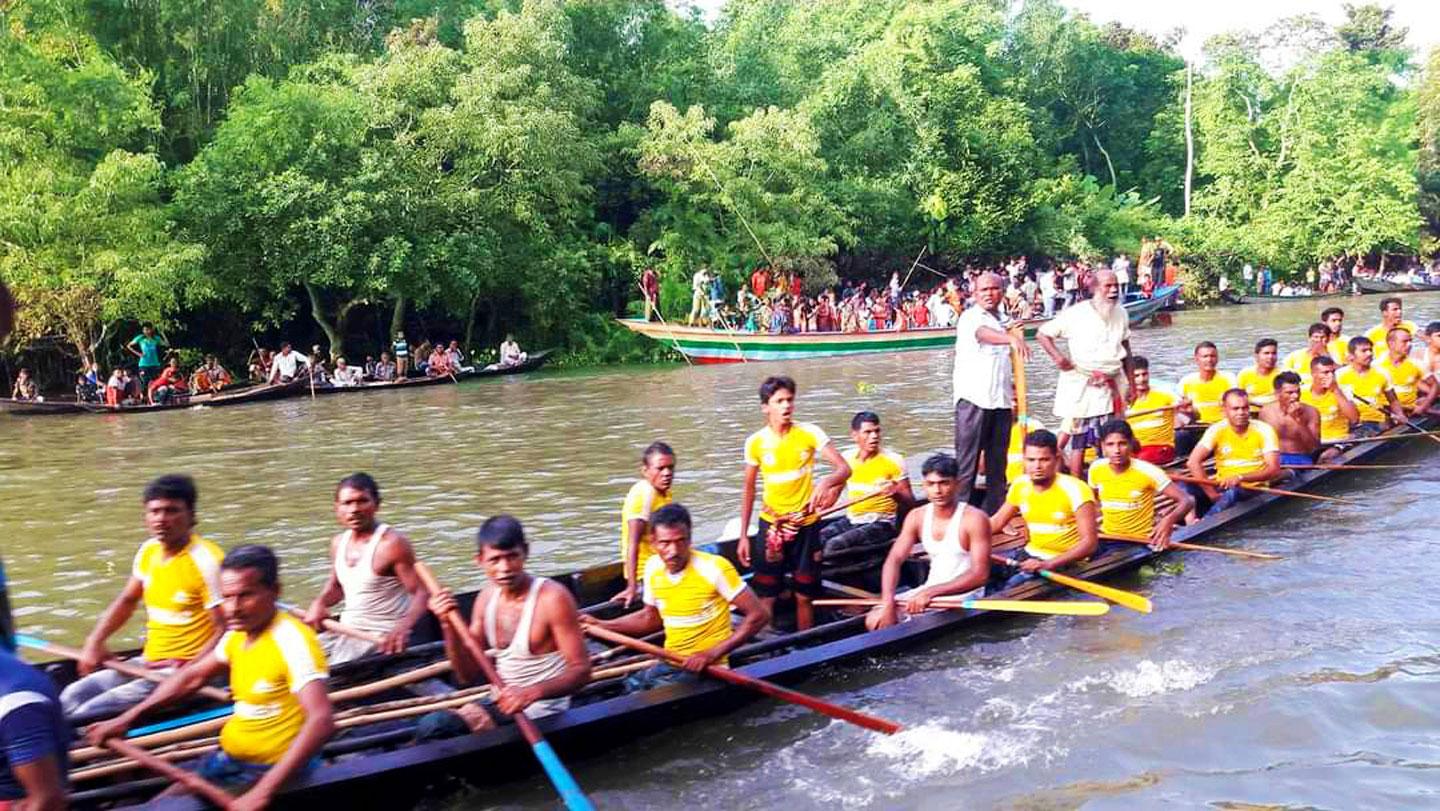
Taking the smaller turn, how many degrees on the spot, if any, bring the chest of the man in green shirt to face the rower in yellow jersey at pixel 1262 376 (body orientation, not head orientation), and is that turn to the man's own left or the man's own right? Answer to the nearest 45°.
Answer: approximately 45° to the man's own left

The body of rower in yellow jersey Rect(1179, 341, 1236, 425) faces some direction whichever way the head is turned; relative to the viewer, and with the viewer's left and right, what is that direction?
facing the viewer

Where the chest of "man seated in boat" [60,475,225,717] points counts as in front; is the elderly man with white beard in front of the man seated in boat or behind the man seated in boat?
behind

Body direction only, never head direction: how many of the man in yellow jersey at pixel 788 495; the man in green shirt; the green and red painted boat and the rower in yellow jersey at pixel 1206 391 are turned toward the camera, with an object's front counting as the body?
3

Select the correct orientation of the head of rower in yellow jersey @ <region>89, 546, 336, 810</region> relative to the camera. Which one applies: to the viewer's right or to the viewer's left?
to the viewer's left

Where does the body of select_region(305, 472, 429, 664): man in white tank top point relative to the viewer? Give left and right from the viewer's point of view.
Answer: facing the viewer and to the left of the viewer

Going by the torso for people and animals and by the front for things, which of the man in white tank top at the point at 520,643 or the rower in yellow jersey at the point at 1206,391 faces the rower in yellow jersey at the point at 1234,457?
the rower in yellow jersey at the point at 1206,391

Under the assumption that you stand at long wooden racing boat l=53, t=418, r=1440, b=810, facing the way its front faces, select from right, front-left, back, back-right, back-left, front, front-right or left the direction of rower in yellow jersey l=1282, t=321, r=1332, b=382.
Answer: back

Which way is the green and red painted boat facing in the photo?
to the viewer's left

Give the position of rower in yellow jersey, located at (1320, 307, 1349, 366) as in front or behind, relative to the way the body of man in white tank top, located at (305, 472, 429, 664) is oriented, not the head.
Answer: behind

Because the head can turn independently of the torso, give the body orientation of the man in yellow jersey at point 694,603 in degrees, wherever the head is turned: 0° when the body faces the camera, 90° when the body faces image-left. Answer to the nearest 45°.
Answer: approximately 45°

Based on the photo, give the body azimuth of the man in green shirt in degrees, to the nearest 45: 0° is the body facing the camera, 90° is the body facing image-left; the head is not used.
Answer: approximately 0°

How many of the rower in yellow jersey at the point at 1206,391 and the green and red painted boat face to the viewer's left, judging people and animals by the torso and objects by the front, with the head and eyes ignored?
1

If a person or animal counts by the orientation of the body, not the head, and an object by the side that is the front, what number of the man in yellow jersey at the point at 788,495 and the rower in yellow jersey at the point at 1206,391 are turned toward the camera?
2
